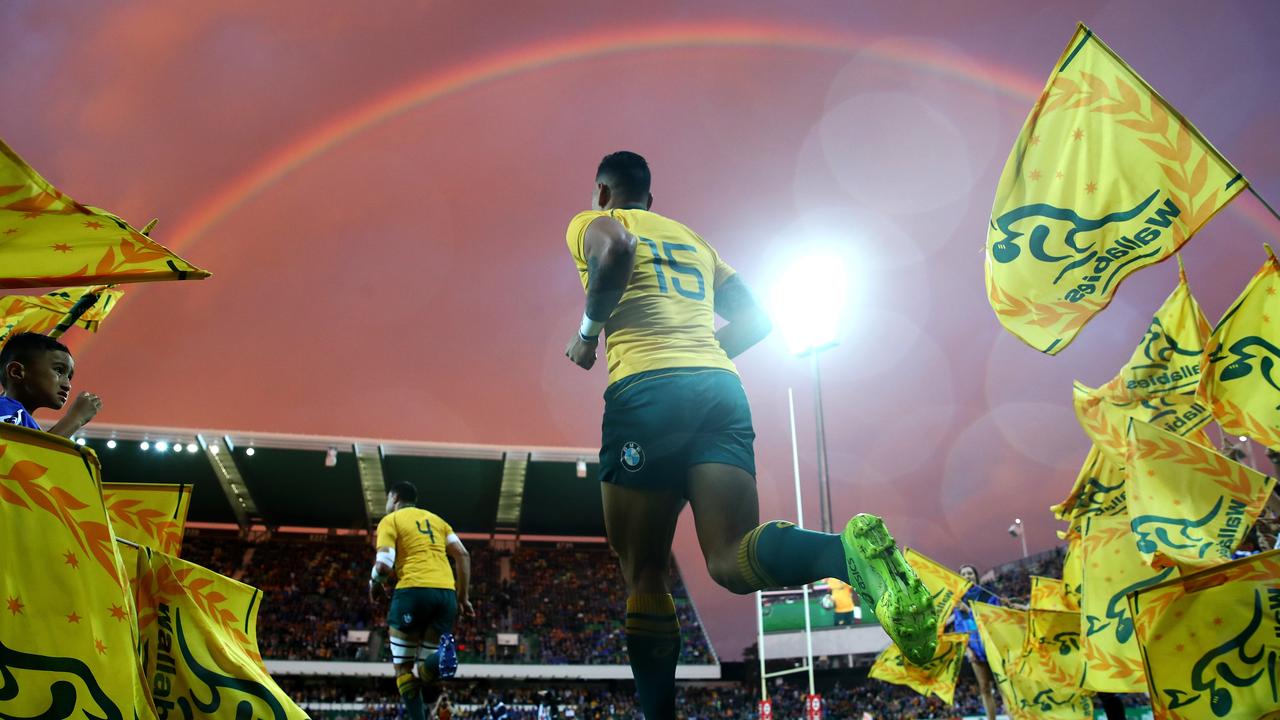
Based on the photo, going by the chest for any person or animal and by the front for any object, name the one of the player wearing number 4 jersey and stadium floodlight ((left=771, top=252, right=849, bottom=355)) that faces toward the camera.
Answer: the stadium floodlight

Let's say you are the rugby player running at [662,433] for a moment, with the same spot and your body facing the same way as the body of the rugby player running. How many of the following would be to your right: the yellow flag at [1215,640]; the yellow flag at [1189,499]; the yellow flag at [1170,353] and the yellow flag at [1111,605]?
4

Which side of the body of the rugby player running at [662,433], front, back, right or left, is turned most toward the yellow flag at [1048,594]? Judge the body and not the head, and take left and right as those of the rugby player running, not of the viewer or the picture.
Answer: right

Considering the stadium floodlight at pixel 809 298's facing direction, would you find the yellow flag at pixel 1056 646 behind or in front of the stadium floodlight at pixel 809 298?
in front

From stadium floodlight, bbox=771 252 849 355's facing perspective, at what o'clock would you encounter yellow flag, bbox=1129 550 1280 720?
The yellow flag is roughly at 12 o'clock from the stadium floodlight.

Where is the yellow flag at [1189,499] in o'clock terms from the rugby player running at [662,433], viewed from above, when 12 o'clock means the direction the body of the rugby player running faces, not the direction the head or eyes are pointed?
The yellow flag is roughly at 3 o'clock from the rugby player running.

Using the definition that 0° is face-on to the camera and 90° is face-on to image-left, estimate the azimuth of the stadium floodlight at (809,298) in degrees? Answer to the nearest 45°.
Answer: approximately 0°

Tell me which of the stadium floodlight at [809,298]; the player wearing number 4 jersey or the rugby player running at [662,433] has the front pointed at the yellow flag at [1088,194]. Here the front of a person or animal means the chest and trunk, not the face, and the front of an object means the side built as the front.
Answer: the stadium floodlight

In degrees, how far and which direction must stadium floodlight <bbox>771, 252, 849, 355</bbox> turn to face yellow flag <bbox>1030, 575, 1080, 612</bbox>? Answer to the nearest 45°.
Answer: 0° — it already faces it

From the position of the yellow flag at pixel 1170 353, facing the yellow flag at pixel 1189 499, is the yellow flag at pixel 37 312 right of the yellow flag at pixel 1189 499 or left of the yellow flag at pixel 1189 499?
right

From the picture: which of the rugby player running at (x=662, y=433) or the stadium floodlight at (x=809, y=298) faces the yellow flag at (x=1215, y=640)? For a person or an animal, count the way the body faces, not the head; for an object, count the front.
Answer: the stadium floodlight

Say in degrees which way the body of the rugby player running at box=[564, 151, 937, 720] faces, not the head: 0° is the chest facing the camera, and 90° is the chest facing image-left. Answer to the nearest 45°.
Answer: approximately 135°

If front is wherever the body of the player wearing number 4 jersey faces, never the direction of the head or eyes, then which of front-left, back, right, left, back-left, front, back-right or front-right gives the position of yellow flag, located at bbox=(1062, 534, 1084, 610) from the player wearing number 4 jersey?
back-right

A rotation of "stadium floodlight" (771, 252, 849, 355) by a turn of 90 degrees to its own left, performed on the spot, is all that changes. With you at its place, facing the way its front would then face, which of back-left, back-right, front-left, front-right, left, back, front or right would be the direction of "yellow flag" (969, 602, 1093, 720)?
right

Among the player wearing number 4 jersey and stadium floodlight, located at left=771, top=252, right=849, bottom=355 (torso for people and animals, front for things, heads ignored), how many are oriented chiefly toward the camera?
1

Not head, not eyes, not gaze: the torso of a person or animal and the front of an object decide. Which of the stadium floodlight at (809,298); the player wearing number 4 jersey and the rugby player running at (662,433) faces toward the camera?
the stadium floodlight

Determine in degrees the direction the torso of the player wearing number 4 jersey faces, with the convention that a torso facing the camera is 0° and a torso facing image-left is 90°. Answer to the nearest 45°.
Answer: approximately 135°

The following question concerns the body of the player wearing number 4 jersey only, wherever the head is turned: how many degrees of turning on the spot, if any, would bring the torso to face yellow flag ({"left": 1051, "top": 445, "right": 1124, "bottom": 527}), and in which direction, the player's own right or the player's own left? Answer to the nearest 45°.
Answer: approximately 135° to the player's own right
